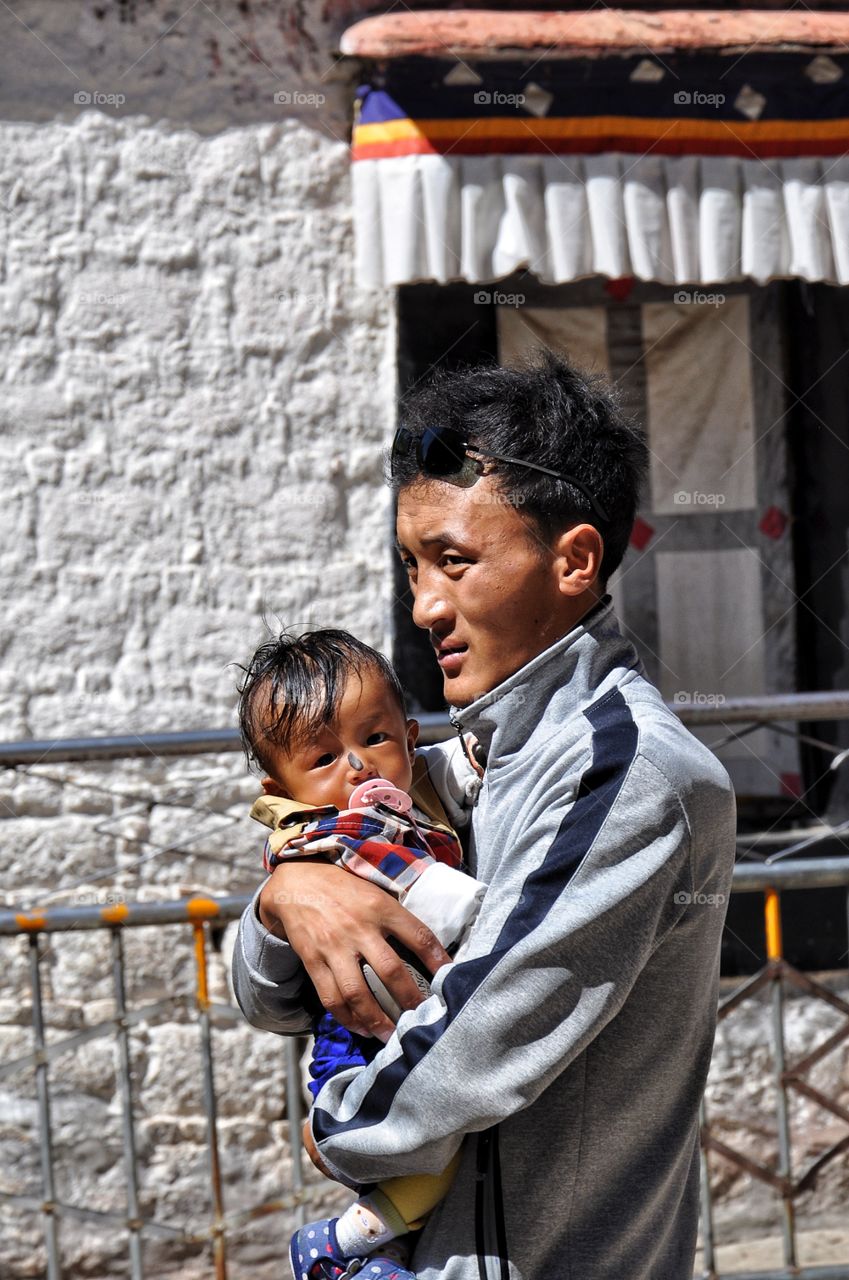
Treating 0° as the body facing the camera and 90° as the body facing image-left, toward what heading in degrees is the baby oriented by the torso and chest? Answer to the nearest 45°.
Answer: approximately 0°

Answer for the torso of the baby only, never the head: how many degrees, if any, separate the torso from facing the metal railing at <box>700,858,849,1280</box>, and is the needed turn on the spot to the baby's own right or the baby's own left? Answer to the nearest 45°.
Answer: approximately 135° to the baby's own left

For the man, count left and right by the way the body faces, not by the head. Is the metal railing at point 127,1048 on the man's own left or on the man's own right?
on the man's own right

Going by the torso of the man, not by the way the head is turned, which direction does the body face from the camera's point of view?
to the viewer's left
